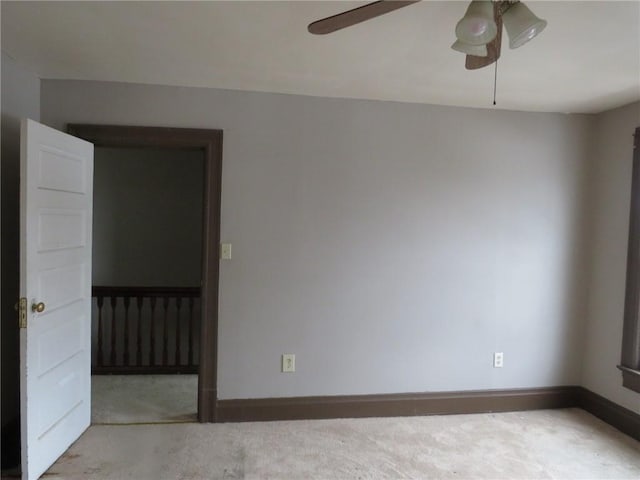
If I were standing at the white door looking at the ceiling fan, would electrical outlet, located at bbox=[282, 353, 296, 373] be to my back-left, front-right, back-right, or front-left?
front-left

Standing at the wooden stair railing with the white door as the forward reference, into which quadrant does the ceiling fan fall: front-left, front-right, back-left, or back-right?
front-left

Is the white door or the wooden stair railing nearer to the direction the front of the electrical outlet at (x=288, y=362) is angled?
the white door

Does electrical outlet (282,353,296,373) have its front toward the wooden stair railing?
no

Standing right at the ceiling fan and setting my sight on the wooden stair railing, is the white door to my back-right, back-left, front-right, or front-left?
front-left

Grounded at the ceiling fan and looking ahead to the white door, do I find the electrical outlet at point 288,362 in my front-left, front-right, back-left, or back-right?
front-right

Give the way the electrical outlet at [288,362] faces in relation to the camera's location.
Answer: facing the viewer

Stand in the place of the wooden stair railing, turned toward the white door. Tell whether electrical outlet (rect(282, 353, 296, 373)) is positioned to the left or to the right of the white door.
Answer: left

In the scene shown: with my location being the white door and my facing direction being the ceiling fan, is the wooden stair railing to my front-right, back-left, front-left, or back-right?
back-left

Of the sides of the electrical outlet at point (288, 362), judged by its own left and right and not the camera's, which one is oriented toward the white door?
right
